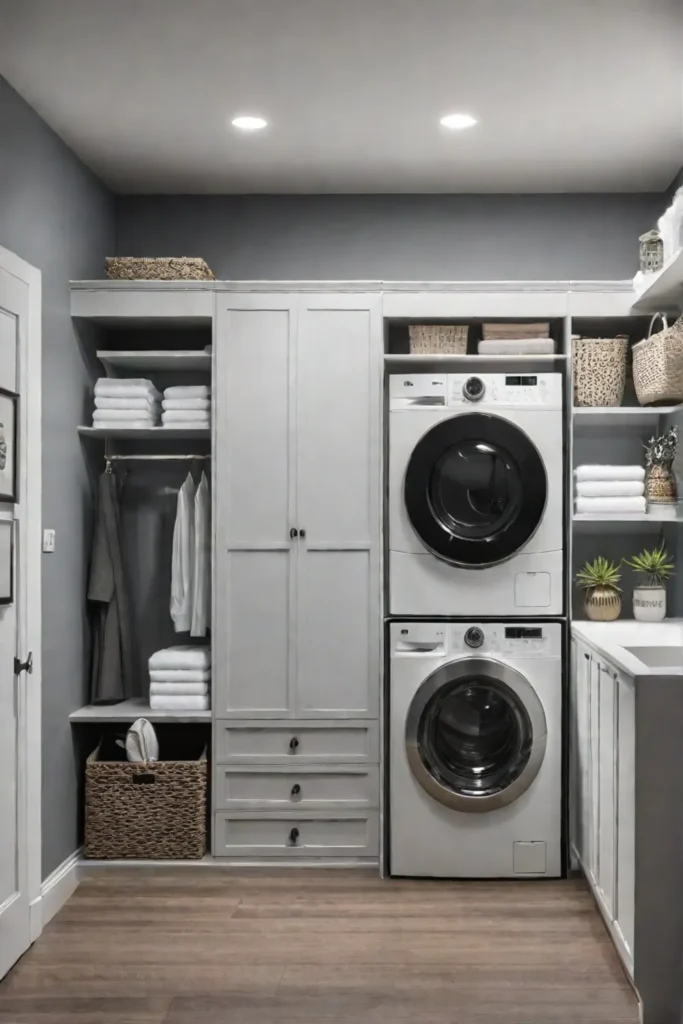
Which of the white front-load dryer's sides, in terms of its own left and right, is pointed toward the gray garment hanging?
right

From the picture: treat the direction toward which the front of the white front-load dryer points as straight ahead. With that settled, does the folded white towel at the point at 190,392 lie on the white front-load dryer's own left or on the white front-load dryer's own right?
on the white front-load dryer's own right

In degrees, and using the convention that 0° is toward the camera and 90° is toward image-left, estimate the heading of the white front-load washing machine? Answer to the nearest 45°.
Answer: approximately 0°

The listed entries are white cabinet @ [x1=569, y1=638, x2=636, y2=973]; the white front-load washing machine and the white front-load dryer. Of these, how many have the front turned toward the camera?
2

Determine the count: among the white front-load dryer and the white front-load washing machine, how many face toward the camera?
2

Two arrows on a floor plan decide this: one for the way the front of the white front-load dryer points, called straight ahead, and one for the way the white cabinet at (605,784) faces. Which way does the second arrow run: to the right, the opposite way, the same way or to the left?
to the right

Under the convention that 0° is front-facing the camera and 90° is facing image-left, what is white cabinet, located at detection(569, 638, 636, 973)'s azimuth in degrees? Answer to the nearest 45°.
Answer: approximately 90°

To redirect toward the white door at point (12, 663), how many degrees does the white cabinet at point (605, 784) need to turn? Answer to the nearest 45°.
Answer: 0° — it already faces it

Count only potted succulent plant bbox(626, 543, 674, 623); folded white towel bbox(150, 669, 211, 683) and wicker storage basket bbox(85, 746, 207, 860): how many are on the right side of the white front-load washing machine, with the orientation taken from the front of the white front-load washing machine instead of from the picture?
2
